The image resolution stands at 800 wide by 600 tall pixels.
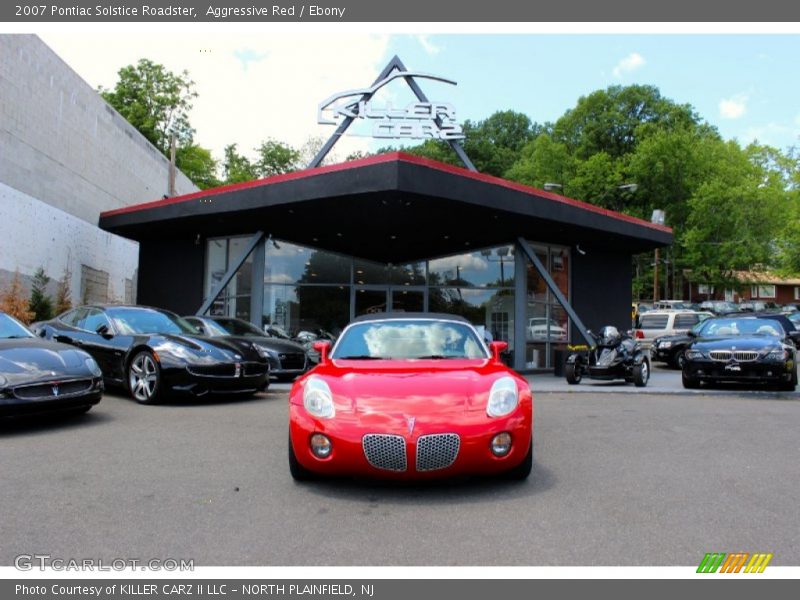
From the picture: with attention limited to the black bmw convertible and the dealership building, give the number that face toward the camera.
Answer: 2

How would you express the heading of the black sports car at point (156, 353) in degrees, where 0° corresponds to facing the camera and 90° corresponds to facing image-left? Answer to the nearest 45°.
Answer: approximately 315°

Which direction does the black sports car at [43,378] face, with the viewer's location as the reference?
facing the viewer and to the right of the viewer

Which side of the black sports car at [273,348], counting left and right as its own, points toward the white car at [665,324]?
left

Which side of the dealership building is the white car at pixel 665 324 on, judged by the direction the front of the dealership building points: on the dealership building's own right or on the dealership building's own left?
on the dealership building's own left

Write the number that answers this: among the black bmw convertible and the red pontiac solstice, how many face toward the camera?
2

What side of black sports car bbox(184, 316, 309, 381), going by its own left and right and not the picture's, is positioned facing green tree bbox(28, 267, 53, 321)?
back

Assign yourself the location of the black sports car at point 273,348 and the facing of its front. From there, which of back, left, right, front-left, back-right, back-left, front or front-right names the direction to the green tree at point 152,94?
back-left

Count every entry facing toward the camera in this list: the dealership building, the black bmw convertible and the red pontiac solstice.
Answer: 3

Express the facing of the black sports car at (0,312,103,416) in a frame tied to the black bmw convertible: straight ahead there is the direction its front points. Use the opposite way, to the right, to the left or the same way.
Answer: to the left

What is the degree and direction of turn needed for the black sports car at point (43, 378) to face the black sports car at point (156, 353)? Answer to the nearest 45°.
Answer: approximately 90° to its left

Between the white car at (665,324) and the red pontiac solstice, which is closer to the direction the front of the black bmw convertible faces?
the red pontiac solstice

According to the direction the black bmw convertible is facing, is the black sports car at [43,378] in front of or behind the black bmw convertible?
in front

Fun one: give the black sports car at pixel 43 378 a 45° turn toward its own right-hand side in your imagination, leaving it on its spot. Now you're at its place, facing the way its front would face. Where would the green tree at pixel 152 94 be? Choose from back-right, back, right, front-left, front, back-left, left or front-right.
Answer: back

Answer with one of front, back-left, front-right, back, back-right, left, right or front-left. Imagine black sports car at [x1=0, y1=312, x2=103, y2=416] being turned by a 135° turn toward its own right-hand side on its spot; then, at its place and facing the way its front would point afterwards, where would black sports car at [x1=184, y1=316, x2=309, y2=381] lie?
back-right
